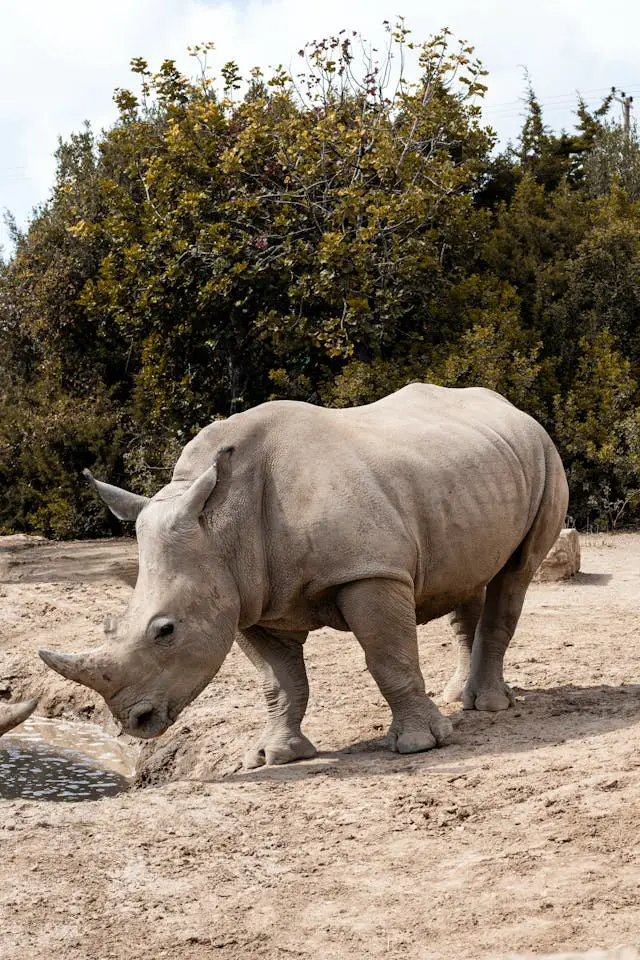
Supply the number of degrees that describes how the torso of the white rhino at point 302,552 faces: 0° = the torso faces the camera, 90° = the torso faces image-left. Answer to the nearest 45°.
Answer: approximately 45°

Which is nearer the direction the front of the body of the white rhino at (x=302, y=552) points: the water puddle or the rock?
the water puddle

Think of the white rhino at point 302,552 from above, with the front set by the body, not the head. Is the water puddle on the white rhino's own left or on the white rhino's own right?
on the white rhino's own right

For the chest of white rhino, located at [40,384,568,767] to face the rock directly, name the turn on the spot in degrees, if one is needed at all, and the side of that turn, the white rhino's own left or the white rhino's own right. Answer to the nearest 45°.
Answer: approximately 180°
